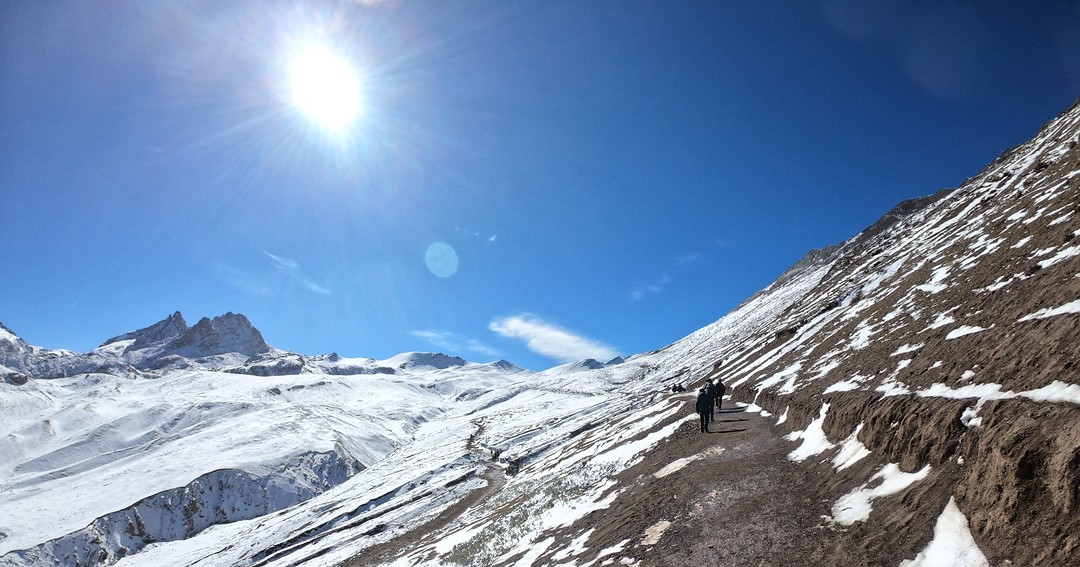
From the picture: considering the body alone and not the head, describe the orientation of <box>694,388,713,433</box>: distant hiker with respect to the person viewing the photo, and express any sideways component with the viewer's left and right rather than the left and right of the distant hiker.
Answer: facing away from the viewer
